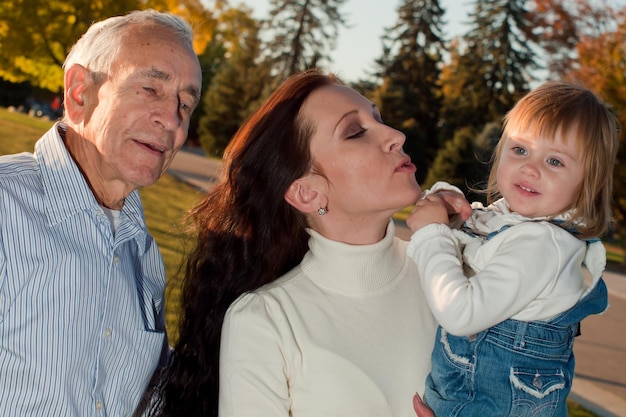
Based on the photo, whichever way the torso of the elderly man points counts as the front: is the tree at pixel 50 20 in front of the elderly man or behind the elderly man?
behind

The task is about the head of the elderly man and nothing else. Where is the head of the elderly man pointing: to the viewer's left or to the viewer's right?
to the viewer's right

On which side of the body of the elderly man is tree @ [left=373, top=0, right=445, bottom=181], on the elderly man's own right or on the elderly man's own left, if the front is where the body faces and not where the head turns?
on the elderly man's own left

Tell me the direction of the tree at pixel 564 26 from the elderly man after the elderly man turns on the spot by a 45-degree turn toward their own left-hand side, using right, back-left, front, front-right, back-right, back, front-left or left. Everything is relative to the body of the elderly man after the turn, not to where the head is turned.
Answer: front-left

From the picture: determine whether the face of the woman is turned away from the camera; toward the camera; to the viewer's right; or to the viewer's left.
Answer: to the viewer's right

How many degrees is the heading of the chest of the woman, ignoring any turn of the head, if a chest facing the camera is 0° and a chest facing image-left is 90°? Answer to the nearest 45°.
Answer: approximately 315°

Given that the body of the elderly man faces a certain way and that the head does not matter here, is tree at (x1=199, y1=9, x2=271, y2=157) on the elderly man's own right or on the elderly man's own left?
on the elderly man's own left

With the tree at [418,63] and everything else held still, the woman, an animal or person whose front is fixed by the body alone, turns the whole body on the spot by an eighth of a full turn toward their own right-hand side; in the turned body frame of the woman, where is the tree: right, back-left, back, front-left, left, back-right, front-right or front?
back

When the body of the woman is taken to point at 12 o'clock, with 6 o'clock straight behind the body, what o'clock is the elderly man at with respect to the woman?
The elderly man is roughly at 4 o'clock from the woman.

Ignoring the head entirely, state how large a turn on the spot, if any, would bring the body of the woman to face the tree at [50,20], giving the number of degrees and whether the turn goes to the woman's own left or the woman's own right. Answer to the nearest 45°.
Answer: approximately 180°

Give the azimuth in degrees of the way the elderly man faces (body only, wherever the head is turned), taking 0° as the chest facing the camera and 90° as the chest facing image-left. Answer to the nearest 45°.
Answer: approximately 315°

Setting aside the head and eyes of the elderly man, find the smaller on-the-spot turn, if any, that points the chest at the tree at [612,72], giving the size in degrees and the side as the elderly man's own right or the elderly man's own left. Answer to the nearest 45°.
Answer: approximately 90° to the elderly man's own left

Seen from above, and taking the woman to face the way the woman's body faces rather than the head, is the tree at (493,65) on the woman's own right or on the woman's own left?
on the woman's own left
